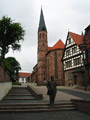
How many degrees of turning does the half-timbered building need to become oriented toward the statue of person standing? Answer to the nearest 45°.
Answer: approximately 45° to its left

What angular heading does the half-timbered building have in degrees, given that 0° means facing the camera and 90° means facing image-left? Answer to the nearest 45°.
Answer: approximately 45°
